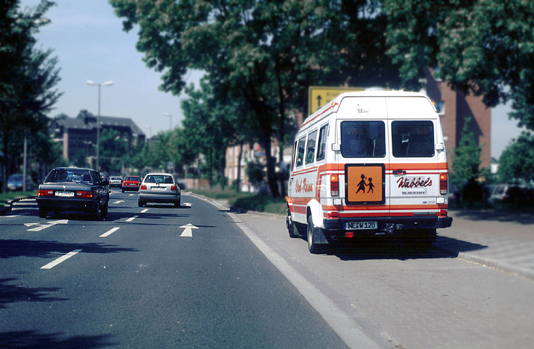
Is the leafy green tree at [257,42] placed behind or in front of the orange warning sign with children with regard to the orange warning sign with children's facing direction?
behind

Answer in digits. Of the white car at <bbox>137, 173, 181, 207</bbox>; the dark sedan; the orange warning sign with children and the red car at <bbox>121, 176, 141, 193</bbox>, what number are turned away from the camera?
3

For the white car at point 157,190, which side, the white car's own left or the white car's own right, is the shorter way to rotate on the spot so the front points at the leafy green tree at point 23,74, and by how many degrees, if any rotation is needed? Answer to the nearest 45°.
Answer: approximately 90° to the white car's own left

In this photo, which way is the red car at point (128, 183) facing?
away from the camera

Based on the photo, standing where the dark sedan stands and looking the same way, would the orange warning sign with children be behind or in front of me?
behind

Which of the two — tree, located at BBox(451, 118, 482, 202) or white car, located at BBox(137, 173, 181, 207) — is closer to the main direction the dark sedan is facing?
the white car

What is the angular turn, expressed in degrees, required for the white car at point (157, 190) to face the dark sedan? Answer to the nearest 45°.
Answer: approximately 180°

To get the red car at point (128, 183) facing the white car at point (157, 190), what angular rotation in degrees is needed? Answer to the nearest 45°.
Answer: approximately 180°

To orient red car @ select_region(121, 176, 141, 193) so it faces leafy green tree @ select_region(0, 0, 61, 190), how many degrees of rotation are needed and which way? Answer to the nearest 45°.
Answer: approximately 135° to its left

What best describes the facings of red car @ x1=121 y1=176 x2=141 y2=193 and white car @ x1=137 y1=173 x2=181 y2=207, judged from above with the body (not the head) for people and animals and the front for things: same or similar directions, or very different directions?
same or similar directions

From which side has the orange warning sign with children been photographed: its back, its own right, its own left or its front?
front

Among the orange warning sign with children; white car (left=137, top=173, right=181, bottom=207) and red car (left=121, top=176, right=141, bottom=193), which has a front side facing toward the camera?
the orange warning sign with children

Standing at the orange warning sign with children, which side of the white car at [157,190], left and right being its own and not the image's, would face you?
back

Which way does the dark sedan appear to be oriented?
away from the camera

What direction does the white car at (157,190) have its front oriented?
away from the camera

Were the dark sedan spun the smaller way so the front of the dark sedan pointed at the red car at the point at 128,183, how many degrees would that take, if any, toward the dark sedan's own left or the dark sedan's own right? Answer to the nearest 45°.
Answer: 0° — it already faces it
